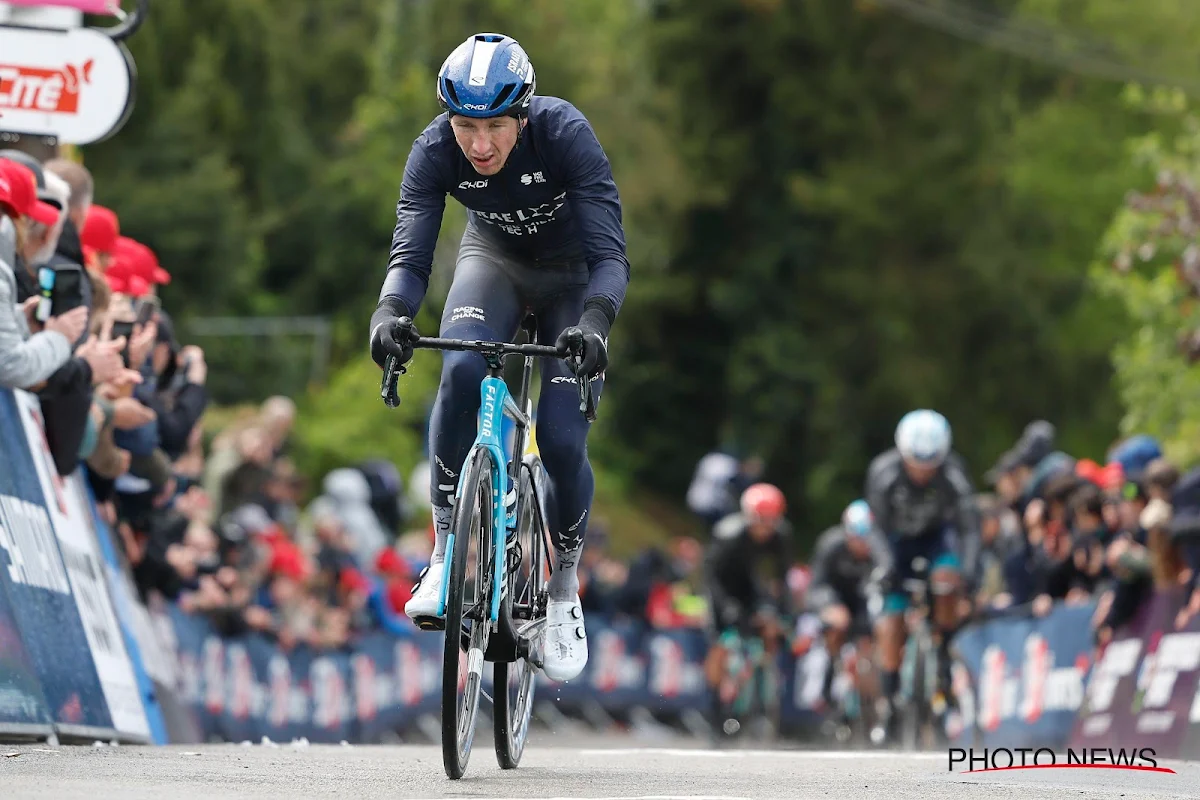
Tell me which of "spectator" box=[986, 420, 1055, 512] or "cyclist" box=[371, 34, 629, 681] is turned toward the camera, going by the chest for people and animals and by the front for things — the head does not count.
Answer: the cyclist

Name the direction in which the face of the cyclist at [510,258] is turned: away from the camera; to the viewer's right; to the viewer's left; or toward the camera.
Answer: toward the camera

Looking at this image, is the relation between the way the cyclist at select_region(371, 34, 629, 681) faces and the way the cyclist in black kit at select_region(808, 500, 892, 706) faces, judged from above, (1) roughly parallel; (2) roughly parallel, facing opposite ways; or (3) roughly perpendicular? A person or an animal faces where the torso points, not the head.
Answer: roughly parallel

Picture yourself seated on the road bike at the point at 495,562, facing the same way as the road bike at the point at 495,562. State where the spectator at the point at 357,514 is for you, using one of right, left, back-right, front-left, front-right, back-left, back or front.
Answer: back

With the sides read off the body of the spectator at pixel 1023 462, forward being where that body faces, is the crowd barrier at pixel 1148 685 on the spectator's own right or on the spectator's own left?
on the spectator's own left

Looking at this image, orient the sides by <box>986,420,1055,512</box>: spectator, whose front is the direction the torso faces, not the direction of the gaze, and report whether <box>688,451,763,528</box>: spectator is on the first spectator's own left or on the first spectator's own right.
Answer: on the first spectator's own right

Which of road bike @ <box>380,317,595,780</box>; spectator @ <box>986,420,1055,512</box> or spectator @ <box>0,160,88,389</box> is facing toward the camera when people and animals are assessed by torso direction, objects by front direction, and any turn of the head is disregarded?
the road bike

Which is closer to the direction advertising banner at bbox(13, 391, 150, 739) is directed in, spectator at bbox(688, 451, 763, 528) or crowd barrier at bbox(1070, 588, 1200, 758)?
the crowd barrier

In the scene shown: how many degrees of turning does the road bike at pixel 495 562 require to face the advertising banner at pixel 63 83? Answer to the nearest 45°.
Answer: approximately 135° to its right

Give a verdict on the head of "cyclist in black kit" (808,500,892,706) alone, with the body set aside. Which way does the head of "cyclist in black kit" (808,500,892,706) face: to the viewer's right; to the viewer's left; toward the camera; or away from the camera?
toward the camera

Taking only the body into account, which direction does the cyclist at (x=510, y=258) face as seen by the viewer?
toward the camera

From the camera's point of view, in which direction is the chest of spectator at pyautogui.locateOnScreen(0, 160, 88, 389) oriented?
to the viewer's right

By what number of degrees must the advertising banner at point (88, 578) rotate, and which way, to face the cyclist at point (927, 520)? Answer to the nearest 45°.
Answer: approximately 90° to its left

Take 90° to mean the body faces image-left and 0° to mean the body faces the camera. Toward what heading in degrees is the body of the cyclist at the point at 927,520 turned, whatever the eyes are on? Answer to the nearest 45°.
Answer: approximately 0°

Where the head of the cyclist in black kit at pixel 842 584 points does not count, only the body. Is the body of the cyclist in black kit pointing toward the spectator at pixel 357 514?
no

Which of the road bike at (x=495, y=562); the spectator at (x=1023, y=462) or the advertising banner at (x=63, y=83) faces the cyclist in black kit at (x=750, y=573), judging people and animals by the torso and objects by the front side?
the spectator

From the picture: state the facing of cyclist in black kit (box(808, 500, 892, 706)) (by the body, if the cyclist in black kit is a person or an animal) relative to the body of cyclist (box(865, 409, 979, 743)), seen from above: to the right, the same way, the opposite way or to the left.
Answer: the same way
